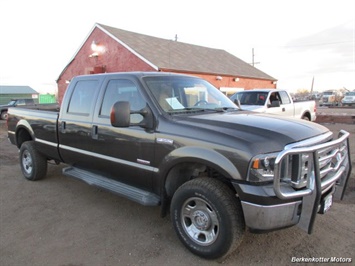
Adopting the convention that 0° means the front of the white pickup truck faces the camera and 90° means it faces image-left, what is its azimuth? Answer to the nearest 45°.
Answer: approximately 45°

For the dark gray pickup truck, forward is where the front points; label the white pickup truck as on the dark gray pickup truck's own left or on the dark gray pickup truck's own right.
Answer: on the dark gray pickup truck's own left

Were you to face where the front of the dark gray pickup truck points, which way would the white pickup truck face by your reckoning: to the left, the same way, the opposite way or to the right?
to the right

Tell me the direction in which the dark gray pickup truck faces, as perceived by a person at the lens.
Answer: facing the viewer and to the right of the viewer

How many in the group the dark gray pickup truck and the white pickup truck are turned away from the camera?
0

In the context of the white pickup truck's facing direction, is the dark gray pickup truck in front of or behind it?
in front

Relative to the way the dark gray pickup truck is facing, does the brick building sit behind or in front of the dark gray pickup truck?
behind

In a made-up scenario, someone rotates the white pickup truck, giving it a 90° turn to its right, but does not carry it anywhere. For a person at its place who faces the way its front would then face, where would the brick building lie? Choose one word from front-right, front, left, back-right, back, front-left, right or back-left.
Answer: front
